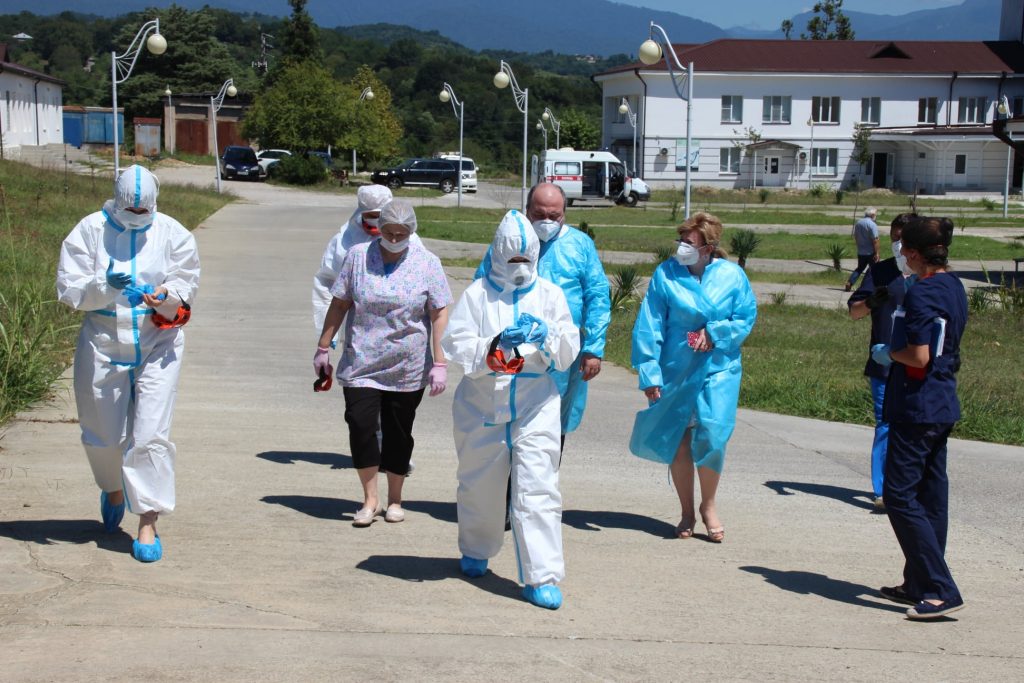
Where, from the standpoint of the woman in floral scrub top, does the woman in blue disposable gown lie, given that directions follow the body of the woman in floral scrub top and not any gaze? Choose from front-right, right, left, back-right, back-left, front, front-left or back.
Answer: left

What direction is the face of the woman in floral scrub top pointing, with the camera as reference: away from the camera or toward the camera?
toward the camera

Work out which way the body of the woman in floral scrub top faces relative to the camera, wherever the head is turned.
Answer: toward the camera

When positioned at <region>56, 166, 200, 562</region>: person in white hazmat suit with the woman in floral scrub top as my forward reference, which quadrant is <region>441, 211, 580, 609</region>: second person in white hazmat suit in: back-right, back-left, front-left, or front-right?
front-right

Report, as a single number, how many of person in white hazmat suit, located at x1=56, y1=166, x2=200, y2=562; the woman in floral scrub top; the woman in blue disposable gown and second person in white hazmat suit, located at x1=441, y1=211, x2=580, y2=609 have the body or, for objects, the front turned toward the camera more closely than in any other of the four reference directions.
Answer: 4

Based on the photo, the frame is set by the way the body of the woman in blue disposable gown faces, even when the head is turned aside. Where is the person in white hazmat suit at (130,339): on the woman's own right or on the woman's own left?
on the woman's own right

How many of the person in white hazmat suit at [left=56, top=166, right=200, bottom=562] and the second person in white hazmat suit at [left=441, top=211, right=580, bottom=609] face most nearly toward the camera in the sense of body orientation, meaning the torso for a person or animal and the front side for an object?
2

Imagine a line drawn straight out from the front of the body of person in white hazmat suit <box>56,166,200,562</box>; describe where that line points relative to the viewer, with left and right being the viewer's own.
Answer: facing the viewer

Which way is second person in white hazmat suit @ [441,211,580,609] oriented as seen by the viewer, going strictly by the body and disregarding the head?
toward the camera

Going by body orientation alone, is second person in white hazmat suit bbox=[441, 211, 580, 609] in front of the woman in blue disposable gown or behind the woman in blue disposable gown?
in front

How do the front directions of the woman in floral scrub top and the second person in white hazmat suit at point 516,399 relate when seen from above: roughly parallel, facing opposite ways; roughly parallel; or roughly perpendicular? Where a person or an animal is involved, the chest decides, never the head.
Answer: roughly parallel

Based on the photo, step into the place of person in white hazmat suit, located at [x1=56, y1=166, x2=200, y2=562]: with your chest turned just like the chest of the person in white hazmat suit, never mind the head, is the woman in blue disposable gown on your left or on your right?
on your left

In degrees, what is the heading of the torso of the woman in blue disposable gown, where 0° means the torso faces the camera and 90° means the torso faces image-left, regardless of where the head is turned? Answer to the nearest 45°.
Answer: approximately 0°

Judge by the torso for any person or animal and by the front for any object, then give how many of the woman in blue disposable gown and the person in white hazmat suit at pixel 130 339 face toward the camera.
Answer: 2

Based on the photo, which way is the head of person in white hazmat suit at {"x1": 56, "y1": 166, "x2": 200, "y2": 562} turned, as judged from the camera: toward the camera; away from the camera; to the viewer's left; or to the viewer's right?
toward the camera

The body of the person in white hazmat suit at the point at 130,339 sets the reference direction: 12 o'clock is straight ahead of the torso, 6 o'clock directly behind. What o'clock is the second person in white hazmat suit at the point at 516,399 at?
The second person in white hazmat suit is roughly at 10 o'clock from the person in white hazmat suit.
